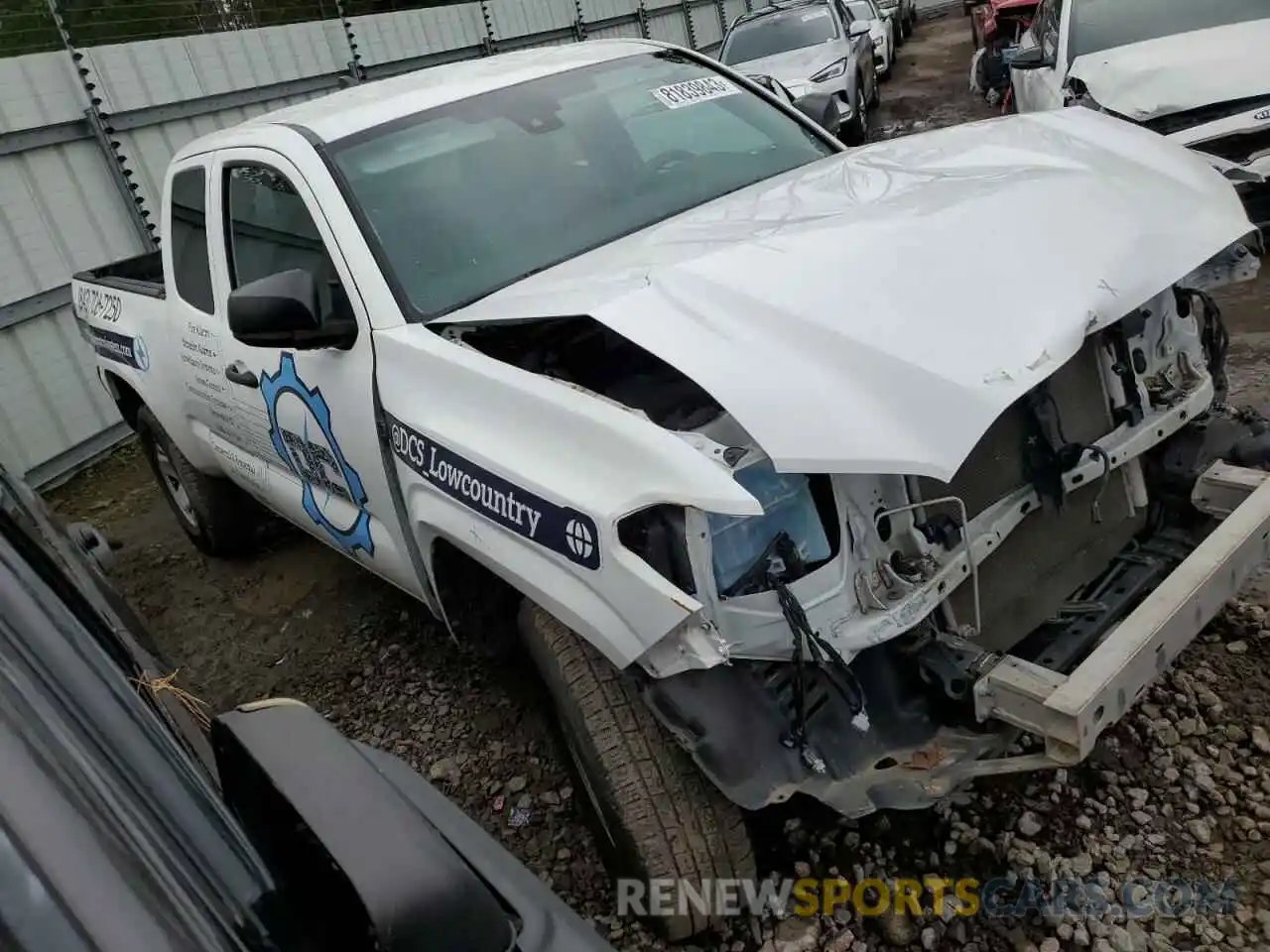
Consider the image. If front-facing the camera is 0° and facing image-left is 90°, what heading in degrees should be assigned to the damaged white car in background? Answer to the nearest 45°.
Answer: approximately 315°

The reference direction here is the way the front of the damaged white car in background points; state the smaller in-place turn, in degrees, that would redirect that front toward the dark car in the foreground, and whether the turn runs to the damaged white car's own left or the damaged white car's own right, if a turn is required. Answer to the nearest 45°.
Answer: approximately 45° to the damaged white car's own right

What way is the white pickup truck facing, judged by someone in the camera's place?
facing the viewer and to the right of the viewer
